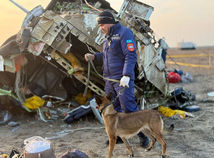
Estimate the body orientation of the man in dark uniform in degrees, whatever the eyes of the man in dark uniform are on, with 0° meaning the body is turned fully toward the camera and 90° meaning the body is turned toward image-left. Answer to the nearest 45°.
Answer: approximately 45°

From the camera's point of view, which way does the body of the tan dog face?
to the viewer's left

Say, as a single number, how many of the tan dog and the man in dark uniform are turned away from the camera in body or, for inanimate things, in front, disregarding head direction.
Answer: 0
